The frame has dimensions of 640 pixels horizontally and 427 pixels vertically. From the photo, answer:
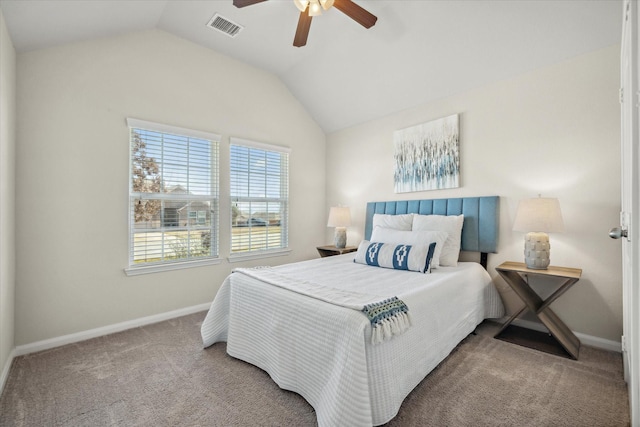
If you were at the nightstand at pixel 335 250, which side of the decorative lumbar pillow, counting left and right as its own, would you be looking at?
right

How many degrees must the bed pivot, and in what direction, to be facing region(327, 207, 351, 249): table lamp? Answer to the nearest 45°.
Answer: approximately 135° to its right

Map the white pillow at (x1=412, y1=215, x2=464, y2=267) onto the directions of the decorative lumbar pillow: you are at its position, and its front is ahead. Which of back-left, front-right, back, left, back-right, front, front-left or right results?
back

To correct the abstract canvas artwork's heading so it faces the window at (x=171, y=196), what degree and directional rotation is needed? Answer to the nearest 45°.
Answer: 0° — it already faces it

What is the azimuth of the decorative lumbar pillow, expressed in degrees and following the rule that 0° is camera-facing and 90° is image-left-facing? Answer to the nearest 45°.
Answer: approximately 45°

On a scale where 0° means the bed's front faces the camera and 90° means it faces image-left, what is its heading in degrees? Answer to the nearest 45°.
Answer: approximately 45°

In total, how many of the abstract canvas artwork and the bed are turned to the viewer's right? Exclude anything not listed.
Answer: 0
